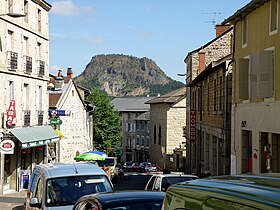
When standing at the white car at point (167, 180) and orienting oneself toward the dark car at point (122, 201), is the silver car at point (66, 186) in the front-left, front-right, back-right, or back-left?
front-right

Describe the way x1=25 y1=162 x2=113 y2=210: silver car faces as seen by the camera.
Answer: facing the viewer and to the right of the viewer

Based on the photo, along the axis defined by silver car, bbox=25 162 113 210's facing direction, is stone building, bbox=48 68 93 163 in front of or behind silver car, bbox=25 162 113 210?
behind

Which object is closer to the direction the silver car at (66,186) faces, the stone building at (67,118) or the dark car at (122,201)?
the dark car

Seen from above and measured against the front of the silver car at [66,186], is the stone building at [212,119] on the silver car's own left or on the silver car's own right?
on the silver car's own left

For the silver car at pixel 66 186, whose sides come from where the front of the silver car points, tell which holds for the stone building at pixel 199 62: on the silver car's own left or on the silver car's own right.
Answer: on the silver car's own left

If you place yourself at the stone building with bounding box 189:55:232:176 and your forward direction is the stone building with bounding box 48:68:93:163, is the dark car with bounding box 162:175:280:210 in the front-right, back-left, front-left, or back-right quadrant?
back-left
